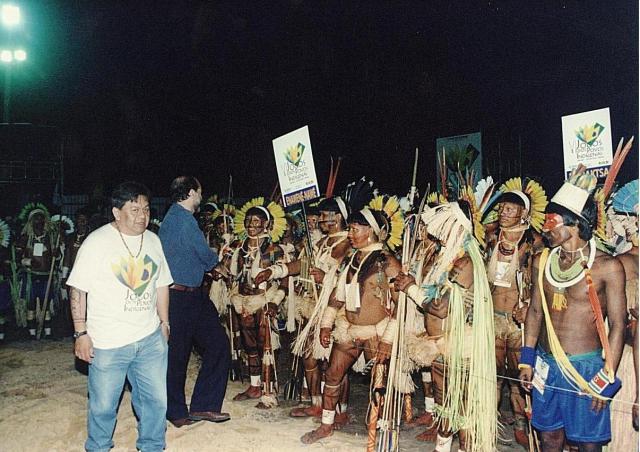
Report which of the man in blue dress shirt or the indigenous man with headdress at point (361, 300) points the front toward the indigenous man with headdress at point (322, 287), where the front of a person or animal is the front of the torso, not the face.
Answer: the man in blue dress shirt

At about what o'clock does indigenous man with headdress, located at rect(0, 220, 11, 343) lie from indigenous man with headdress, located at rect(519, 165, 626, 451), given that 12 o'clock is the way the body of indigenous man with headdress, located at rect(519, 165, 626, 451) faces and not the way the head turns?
indigenous man with headdress, located at rect(0, 220, 11, 343) is roughly at 2 o'clock from indigenous man with headdress, located at rect(519, 165, 626, 451).

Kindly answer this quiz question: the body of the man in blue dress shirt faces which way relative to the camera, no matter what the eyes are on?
to the viewer's right

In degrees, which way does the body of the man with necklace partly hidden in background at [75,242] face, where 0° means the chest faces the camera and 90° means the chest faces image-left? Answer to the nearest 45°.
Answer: approximately 0°

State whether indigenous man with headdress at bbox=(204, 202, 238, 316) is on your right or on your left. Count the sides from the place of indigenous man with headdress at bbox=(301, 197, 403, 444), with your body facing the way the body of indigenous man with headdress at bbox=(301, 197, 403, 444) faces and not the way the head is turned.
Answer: on your right

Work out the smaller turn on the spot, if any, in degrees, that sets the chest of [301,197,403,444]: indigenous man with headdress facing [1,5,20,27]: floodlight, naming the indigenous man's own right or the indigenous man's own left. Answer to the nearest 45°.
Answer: approximately 90° to the indigenous man's own right

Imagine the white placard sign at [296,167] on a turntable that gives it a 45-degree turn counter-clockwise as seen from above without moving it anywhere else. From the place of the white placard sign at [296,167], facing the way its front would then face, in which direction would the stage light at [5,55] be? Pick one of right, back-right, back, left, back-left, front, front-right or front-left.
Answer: back

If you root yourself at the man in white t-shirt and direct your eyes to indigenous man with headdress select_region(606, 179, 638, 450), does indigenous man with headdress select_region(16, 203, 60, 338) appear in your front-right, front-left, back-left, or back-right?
back-left

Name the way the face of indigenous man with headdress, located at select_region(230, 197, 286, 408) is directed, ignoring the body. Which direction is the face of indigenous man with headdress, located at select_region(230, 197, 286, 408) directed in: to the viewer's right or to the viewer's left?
to the viewer's left

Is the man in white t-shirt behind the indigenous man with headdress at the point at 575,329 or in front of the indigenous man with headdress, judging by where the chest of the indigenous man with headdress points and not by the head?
in front

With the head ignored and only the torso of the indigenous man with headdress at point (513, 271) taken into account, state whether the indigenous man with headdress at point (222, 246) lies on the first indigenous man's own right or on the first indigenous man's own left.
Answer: on the first indigenous man's own right
